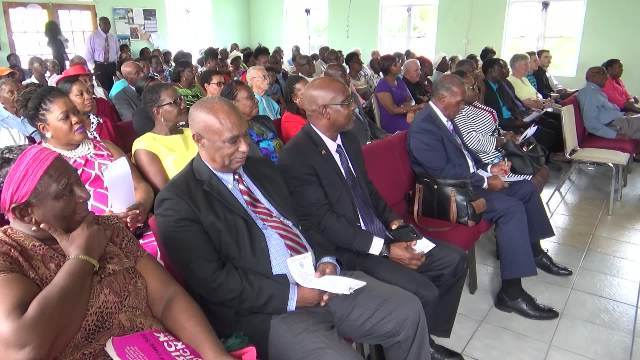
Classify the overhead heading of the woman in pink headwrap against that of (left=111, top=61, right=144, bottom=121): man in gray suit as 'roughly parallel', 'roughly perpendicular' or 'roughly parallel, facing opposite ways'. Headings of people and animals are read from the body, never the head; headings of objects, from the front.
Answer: roughly parallel

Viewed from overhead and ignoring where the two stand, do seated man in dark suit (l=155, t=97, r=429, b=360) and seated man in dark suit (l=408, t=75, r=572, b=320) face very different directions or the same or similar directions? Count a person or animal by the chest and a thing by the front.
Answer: same or similar directions

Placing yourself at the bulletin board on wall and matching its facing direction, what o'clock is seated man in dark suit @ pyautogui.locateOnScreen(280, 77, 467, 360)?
The seated man in dark suit is roughly at 12 o'clock from the bulletin board on wall.

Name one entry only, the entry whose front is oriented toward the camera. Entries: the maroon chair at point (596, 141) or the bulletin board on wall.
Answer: the bulletin board on wall

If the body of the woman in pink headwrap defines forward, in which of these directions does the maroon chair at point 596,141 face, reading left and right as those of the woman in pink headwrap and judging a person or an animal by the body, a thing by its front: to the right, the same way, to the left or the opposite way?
the same way

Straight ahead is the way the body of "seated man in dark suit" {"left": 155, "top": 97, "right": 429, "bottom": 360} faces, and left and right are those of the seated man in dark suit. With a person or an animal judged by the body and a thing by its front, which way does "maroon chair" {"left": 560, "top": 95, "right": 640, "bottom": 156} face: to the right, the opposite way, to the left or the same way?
the same way

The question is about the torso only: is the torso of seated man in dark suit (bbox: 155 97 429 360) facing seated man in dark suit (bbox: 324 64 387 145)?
no

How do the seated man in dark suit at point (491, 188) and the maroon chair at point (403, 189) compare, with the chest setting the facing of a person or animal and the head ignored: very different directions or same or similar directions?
same or similar directions

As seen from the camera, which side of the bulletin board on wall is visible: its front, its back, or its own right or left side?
front
